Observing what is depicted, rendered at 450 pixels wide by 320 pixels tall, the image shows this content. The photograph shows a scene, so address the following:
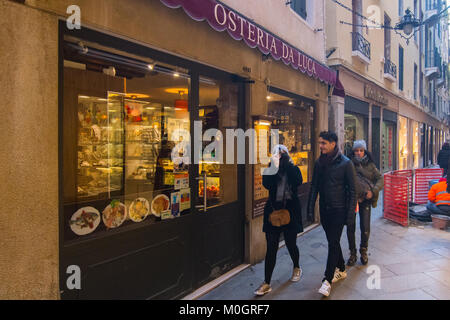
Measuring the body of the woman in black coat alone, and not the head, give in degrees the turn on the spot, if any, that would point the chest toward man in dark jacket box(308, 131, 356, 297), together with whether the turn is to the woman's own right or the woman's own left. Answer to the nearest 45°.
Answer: approximately 135° to the woman's own left

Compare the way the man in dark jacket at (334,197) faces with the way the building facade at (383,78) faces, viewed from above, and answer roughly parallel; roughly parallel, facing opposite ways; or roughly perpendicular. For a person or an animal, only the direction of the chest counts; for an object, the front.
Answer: roughly perpendicular

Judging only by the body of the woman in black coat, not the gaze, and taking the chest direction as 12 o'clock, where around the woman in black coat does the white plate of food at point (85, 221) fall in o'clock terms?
The white plate of food is roughly at 12 o'clock from the woman in black coat.

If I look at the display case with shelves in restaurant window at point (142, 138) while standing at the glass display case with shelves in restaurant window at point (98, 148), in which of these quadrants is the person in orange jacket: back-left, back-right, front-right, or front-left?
front-right

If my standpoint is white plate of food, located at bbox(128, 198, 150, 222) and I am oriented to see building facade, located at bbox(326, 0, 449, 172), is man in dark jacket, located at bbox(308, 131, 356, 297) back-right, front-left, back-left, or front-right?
front-right

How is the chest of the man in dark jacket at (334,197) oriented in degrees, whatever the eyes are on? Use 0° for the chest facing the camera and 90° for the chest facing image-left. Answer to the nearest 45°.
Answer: approximately 45°

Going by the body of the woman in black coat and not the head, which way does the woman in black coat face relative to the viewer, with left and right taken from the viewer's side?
facing the viewer and to the left of the viewer

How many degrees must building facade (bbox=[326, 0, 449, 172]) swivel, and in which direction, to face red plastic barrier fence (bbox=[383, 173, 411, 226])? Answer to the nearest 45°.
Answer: approximately 45° to its right

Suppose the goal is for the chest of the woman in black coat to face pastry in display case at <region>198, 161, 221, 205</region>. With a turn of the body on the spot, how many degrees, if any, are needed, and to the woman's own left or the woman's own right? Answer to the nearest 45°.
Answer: approximately 90° to the woman's own right

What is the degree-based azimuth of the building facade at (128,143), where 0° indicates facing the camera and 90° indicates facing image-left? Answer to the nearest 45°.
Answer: approximately 315°

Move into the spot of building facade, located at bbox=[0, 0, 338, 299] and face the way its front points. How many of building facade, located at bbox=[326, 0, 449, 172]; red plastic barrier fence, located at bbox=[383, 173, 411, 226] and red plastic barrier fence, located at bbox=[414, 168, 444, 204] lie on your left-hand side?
3

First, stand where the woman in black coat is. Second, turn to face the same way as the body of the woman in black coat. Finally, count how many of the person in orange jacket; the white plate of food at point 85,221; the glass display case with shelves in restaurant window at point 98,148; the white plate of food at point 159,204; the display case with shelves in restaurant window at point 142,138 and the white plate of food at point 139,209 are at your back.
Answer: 1

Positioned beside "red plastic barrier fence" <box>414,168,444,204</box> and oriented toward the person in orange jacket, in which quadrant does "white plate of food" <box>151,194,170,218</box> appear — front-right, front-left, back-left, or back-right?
front-right

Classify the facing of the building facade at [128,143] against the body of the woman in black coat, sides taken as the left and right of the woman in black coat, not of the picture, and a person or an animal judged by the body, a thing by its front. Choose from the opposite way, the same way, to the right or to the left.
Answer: to the left

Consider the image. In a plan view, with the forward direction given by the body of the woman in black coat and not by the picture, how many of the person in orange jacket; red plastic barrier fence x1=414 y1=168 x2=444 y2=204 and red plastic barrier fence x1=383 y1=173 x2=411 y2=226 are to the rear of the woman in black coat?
3

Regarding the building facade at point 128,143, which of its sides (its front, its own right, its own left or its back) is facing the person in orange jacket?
left
